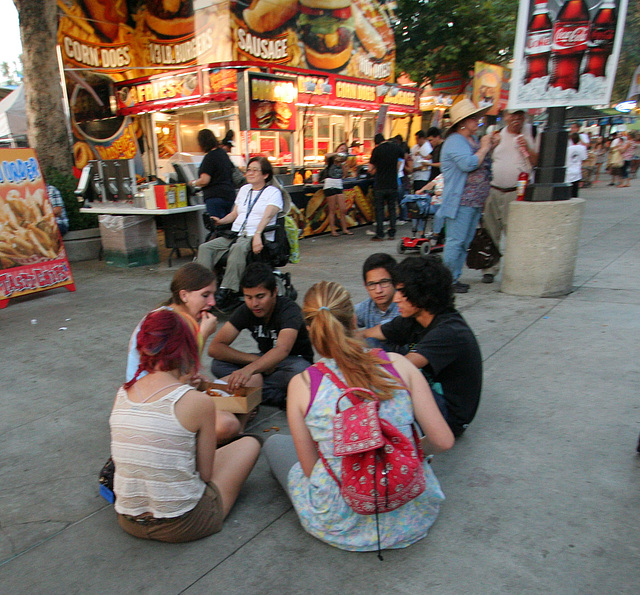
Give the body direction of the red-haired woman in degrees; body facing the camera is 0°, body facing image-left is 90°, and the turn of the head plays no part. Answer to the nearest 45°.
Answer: approximately 225°

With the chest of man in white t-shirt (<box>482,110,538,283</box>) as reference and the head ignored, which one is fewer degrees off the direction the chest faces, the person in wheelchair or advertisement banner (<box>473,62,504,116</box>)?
the person in wheelchair

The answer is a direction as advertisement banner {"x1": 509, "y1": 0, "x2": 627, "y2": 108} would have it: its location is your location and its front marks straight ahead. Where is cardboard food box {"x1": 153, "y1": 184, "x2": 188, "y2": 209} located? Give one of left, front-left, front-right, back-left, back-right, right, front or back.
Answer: right

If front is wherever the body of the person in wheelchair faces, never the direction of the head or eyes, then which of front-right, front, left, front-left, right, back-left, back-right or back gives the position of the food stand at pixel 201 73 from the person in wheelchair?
back-right

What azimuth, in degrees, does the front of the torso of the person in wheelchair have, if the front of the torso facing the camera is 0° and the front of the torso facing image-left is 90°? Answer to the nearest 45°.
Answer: approximately 45°

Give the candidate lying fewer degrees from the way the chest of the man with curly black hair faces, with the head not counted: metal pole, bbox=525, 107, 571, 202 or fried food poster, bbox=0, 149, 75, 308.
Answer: the fried food poster

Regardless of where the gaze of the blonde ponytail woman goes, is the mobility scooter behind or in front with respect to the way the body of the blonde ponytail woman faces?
in front

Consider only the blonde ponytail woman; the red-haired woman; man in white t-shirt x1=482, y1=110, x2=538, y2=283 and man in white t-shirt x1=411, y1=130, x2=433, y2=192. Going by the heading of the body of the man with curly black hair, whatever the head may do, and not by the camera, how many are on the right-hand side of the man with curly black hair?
2

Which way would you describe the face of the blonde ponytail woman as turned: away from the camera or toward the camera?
away from the camera

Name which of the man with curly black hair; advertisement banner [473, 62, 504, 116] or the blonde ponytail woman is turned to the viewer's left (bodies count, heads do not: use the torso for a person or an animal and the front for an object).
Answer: the man with curly black hair

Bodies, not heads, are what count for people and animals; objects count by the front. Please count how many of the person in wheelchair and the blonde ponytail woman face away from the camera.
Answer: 1

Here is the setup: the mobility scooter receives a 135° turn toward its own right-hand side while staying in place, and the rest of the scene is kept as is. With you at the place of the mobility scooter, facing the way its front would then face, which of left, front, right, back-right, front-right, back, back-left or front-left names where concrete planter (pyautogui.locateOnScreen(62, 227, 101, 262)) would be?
left

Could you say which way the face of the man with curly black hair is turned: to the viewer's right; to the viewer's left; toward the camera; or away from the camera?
to the viewer's left

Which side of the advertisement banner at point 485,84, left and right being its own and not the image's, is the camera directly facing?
front

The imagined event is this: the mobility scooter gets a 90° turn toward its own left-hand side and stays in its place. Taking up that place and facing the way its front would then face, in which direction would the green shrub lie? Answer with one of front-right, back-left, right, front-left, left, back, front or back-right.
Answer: back-right
